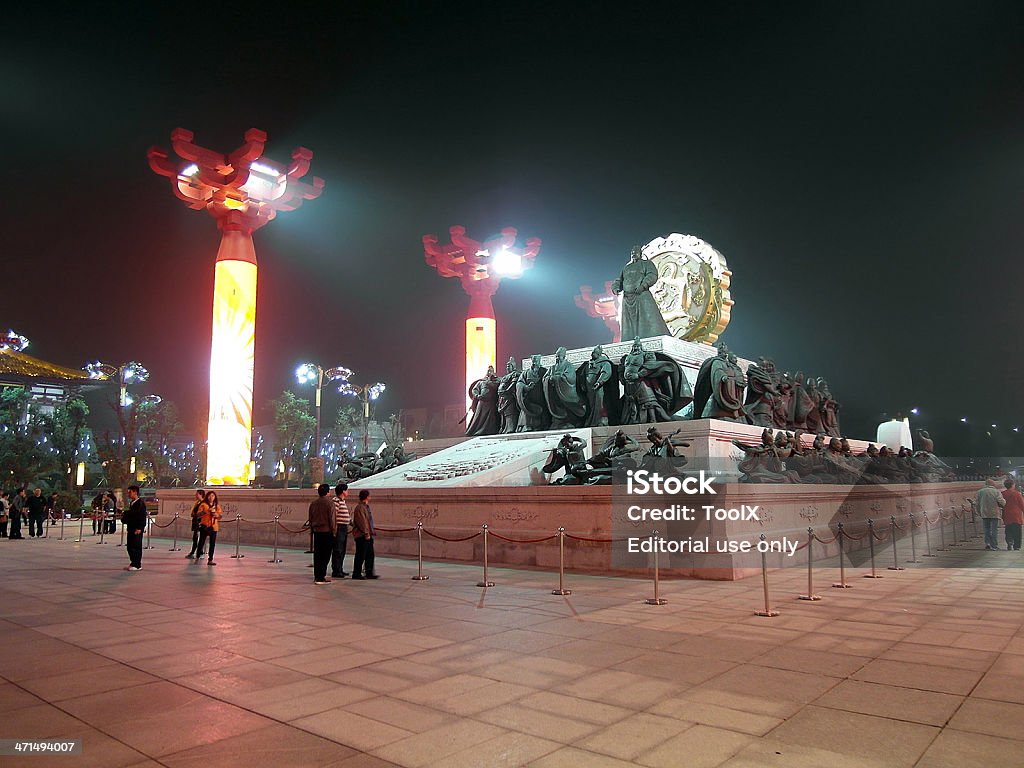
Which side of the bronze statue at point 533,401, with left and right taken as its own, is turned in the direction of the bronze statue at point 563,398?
left

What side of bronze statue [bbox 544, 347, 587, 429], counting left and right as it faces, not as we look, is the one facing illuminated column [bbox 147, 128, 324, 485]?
right

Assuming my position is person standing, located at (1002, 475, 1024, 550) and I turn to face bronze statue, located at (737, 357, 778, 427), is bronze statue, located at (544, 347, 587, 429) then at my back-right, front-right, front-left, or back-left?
front-left

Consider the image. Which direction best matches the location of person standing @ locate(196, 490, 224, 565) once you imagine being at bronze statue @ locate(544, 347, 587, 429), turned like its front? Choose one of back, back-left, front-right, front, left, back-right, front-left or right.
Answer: front

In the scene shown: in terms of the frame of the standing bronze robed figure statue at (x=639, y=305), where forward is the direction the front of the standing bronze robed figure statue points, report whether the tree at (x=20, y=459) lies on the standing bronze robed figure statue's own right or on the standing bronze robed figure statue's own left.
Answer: on the standing bronze robed figure statue's own right

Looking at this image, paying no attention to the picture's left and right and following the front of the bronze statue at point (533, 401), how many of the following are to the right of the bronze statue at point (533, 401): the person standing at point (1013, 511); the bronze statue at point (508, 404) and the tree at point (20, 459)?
2

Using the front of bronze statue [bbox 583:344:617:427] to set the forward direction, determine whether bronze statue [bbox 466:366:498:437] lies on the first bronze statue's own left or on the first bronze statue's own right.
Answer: on the first bronze statue's own right

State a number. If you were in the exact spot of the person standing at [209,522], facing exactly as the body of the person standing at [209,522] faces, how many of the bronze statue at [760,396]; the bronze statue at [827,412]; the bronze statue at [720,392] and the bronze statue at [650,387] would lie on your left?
4

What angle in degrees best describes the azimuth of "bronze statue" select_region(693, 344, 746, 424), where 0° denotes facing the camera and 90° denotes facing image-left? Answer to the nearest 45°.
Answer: approximately 315°

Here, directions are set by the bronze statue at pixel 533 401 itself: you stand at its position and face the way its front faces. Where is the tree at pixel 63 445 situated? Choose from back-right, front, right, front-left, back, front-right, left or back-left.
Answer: right

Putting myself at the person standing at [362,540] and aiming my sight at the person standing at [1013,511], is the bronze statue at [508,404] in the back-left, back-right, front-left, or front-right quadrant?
front-left

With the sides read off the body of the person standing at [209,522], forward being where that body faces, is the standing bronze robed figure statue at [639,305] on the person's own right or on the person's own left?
on the person's own left
